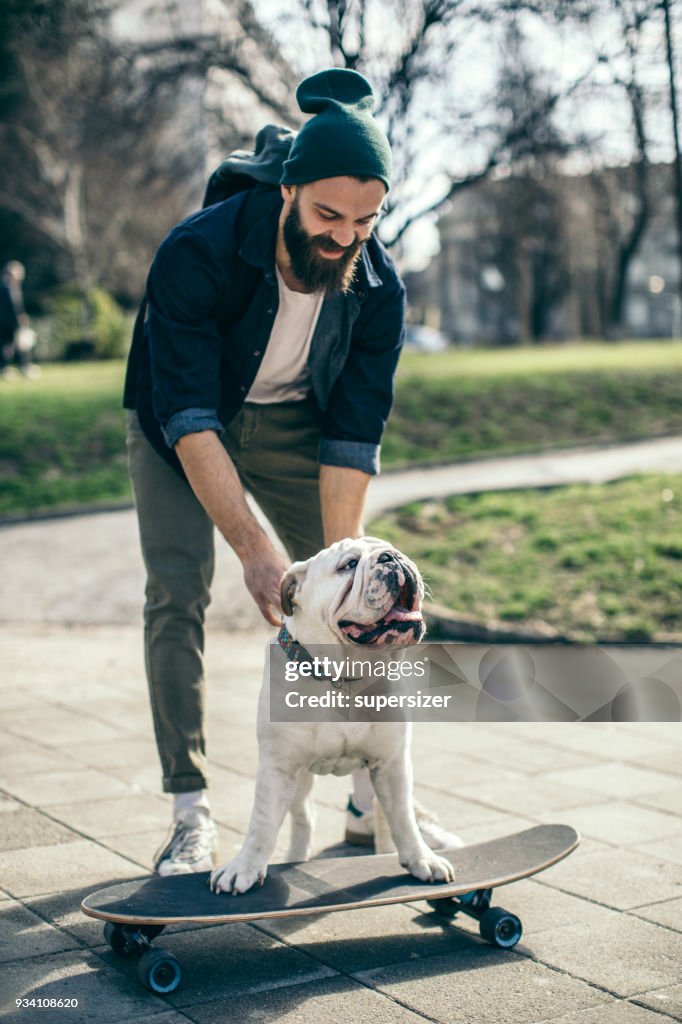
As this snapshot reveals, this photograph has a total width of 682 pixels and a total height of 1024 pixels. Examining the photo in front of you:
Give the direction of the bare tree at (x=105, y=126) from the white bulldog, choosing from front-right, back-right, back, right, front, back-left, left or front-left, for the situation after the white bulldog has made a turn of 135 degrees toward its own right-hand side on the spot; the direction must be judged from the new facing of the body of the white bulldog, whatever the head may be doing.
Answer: front-right

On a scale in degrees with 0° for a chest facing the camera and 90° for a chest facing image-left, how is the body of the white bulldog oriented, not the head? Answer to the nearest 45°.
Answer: approximately 0°

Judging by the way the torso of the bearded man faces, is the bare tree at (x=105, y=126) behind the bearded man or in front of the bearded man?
behind

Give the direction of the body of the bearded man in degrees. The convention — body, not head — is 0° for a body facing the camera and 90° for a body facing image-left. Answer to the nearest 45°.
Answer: approximately 315°

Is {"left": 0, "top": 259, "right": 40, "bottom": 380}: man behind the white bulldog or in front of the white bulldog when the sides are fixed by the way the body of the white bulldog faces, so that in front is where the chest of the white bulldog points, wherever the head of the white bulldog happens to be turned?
behind
